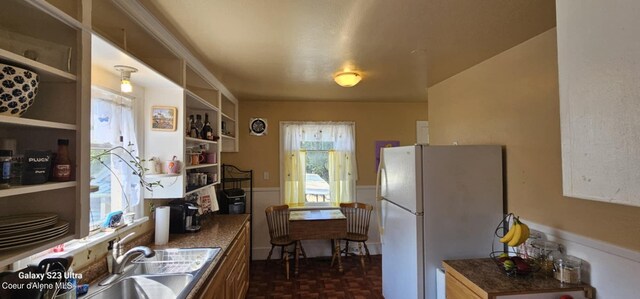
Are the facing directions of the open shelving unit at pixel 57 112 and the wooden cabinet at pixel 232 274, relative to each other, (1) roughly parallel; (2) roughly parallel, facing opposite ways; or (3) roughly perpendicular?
roughly parallel

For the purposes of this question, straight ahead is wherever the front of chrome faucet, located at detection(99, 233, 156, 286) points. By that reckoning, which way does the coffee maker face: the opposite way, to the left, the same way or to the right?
the same way

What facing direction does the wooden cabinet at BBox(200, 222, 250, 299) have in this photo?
to the viewer's right

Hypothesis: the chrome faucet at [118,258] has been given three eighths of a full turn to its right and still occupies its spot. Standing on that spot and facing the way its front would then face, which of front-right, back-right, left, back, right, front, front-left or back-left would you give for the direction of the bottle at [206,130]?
back-right

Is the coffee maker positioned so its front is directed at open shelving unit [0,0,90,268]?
no

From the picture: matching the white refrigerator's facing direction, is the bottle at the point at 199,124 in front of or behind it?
in front

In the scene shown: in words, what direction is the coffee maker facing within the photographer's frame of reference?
facing the viewer and to the right of the viewer

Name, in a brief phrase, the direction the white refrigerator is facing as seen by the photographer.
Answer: facing the viewer and to the left of the viewer

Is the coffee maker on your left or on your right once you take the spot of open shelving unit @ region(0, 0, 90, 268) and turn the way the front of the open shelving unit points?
on your left

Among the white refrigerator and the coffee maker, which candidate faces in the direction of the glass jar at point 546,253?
the coffee maker

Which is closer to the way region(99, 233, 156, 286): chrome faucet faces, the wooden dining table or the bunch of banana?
the bunch of banana

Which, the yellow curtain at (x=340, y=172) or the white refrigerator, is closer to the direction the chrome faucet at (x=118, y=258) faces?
the white refrigerator

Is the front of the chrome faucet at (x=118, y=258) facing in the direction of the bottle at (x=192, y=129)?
no

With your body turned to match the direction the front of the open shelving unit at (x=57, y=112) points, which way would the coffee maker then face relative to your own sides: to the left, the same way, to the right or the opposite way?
the same way
